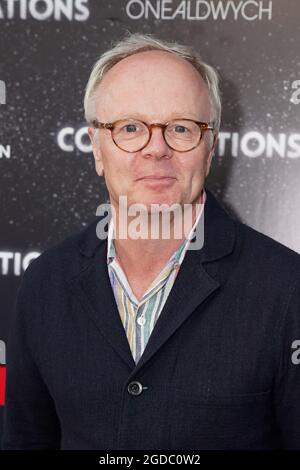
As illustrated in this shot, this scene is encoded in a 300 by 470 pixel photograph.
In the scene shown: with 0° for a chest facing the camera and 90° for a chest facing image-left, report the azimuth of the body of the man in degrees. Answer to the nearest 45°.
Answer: approximately 0°
